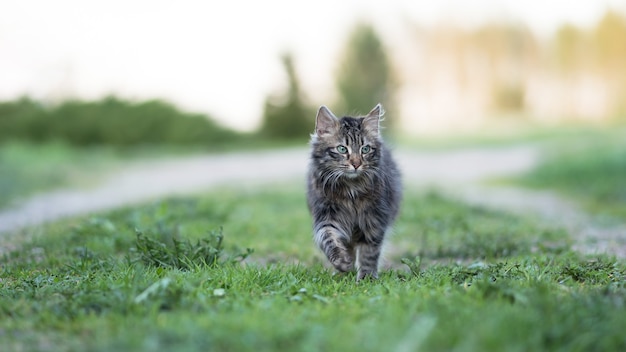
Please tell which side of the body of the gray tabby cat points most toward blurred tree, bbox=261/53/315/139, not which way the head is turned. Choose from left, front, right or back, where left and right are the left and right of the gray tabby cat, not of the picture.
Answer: back

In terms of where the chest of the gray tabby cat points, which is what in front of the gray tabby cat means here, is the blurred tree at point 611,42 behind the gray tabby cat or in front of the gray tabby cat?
behind

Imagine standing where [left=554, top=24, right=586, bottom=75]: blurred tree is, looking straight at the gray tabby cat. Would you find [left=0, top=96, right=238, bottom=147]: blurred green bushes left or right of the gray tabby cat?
right

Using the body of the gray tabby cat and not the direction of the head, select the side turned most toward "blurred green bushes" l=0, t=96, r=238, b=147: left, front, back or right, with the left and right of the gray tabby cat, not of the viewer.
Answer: back

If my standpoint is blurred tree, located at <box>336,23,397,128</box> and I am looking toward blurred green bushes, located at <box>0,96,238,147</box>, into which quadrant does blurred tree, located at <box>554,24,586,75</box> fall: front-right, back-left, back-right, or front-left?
back-right

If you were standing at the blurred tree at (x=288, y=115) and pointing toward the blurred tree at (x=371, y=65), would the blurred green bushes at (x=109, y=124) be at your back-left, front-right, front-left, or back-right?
back-left

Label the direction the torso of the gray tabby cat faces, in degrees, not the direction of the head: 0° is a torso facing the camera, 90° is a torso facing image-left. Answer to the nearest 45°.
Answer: approximately 0°

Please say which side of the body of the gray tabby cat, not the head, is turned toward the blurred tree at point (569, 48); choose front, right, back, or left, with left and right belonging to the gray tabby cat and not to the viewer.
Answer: back

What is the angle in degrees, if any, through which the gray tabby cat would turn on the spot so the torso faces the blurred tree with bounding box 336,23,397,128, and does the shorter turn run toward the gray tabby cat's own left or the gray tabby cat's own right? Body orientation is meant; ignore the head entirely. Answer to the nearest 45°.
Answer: approximately 180°
